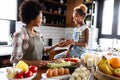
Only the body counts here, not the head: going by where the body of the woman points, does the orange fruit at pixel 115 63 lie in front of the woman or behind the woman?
in front

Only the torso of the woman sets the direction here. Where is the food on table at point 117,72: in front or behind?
in front

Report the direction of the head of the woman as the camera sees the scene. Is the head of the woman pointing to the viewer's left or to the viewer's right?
to the viewer's right

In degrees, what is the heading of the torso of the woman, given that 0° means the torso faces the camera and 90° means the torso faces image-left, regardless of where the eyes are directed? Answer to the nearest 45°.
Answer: approximately 315°

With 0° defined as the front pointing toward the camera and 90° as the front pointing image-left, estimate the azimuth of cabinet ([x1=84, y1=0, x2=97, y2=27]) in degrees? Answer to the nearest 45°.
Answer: approximately 45°

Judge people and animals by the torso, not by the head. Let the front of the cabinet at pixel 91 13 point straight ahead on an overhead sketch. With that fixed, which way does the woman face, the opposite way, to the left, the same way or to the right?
to the left

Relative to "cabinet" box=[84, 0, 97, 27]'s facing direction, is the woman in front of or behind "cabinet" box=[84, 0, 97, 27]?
in front

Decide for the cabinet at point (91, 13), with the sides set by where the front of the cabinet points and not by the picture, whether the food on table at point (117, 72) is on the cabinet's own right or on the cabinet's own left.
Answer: on the cabinet's own left

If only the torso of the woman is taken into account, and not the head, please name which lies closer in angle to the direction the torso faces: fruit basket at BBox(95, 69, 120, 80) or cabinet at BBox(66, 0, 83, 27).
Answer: the fruit basket
